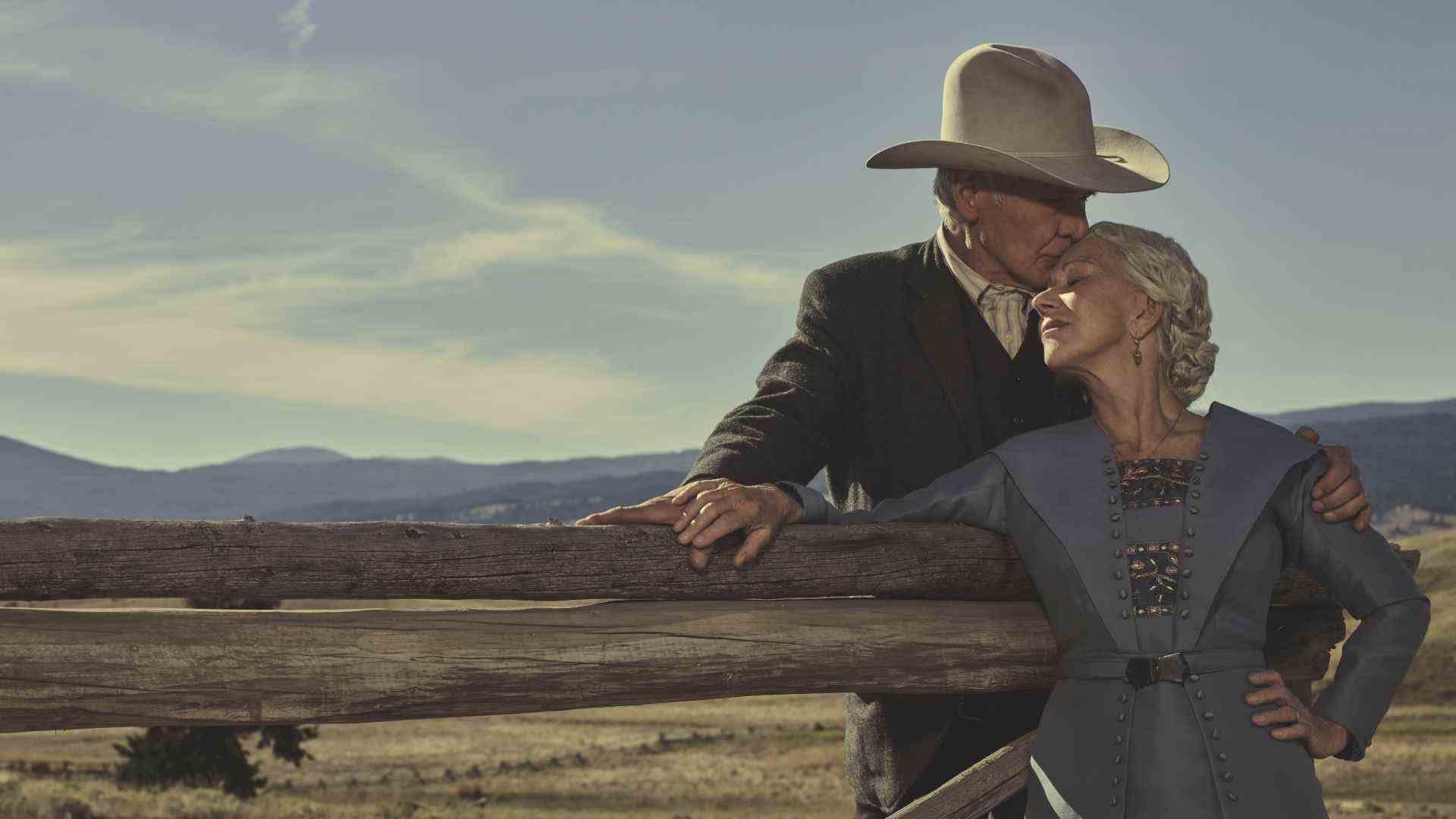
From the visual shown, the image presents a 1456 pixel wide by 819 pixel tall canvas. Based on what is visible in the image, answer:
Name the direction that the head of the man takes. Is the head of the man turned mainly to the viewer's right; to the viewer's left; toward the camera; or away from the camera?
to the viewer's right

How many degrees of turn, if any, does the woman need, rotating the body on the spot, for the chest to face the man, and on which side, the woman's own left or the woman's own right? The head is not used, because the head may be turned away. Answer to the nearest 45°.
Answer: approximately 135° to the woman's own right

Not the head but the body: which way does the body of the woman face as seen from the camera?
toward the camera

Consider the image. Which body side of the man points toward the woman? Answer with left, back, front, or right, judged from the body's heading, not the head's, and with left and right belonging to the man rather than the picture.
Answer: front

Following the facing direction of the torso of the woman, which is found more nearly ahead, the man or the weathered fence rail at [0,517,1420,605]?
the weathered fence rail

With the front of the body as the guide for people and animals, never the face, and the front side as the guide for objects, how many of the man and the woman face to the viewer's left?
0

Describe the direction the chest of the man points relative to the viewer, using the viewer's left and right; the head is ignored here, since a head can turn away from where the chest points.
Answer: facing the viewer and to the right of the viewer

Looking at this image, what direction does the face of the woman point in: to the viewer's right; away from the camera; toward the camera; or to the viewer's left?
to the viewer's left
